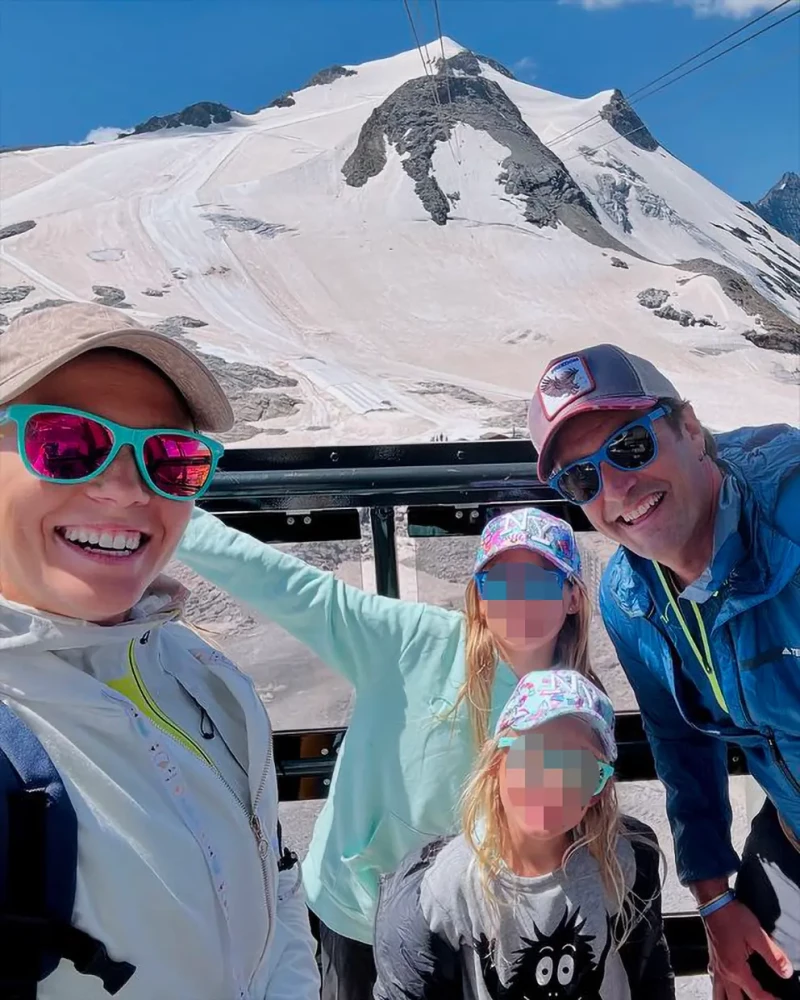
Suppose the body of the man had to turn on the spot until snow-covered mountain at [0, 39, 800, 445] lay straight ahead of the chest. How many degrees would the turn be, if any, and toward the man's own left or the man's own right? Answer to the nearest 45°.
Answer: approximately 135° to the man's own right

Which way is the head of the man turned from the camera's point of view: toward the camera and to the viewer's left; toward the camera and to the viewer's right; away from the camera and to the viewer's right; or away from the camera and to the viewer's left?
toward the camera and to the viewer's left

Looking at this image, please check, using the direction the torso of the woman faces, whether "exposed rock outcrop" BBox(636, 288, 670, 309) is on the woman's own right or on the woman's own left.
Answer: on the woman's own left

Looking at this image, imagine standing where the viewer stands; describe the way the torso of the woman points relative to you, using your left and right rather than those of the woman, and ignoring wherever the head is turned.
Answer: facing the viewer and to the right of the viewer

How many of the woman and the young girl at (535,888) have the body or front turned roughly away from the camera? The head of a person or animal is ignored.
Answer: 0

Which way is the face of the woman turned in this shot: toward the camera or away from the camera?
toward the camera

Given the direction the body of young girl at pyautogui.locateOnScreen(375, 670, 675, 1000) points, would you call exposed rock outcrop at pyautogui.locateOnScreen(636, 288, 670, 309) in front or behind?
behind

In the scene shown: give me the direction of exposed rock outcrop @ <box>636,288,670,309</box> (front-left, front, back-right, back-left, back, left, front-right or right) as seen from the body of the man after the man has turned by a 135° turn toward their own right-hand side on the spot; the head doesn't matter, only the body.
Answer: front

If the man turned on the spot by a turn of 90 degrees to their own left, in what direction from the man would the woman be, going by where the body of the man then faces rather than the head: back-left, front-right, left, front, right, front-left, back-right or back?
right

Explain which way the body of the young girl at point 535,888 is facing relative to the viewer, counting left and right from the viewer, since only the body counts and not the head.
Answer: facing the viewer

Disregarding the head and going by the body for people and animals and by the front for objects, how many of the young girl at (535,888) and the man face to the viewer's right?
0

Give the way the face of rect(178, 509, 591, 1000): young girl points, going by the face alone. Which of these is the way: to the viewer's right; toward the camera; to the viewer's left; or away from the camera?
toward the camera

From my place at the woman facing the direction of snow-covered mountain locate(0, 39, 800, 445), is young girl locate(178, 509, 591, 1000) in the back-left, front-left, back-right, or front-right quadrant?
front-right
